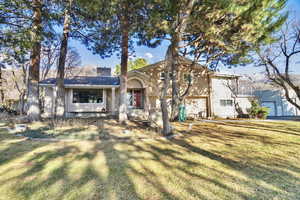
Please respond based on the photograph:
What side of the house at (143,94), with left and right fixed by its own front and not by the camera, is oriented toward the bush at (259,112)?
left

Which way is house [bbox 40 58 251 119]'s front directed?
toward the camera

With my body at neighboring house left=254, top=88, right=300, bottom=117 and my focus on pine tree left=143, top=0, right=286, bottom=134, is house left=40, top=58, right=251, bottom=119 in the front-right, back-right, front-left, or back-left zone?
front-right

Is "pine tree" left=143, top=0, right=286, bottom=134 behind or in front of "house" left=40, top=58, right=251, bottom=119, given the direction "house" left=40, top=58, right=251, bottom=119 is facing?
in front

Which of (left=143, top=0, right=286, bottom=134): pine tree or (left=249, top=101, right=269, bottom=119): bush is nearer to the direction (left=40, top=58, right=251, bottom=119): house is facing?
the pine tree

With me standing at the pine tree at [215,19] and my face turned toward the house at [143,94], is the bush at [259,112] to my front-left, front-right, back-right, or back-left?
front-right

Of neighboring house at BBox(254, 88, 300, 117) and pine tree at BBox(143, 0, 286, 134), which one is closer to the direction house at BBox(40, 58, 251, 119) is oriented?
the pine tree

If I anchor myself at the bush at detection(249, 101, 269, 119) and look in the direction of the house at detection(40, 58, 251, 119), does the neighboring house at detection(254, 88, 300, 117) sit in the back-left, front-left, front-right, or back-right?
back-right

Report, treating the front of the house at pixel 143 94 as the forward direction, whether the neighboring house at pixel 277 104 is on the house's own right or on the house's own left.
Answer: on the house's own left
